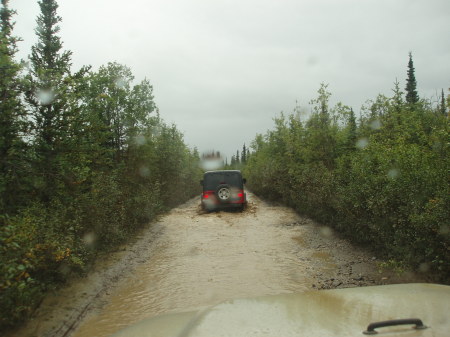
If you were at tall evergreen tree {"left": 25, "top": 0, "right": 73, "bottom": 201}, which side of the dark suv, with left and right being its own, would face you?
back

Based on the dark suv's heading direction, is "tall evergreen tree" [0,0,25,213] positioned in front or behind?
behind

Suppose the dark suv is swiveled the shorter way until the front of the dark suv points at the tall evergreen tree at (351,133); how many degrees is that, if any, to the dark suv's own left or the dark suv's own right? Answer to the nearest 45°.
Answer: approximately 90° to the dark suv's own right

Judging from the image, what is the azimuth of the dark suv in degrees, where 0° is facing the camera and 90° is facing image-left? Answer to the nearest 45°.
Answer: approximately 180°
